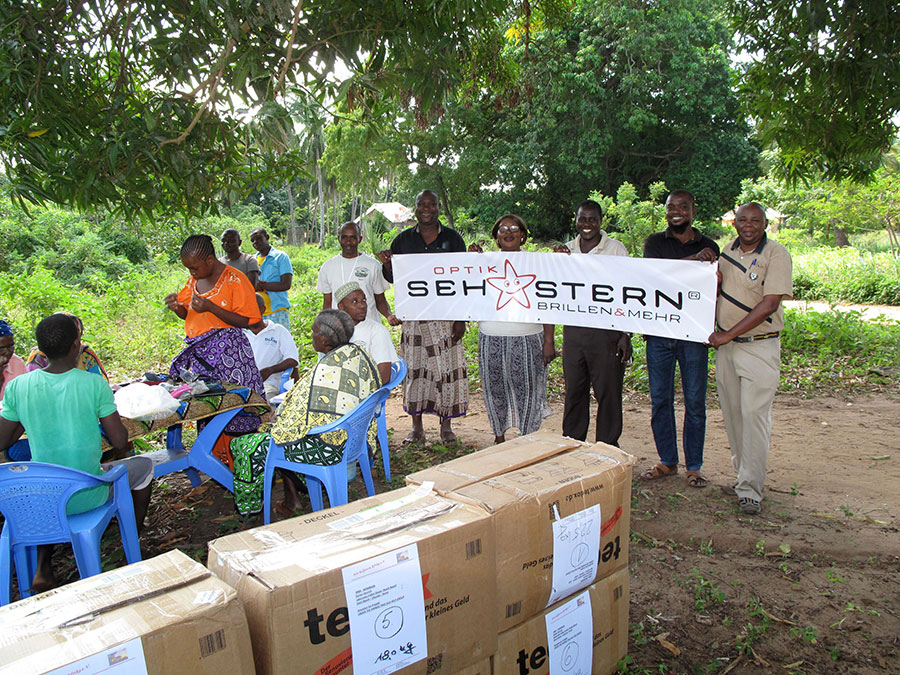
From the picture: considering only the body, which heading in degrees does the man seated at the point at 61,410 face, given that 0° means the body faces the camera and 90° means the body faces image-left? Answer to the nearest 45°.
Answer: approximately 180°

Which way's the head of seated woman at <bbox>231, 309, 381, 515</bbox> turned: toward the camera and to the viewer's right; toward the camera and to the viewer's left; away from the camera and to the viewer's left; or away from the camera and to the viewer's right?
away from the camera and to the viewer's left

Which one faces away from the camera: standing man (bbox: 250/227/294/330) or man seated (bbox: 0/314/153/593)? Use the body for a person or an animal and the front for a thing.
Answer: the man seated

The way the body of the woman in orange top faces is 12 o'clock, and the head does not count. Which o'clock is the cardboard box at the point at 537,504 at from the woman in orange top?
The cardboard box is roughly at 10 o'clock from the woman in orange top.

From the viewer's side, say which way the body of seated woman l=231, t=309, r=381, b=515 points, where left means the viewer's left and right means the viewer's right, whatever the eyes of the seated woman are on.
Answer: facing to the left of the viewer

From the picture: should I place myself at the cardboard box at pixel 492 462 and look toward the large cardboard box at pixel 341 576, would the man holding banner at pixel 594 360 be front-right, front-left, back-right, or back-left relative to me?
back-right

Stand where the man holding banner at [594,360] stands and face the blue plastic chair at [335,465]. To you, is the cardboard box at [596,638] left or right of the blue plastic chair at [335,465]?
left

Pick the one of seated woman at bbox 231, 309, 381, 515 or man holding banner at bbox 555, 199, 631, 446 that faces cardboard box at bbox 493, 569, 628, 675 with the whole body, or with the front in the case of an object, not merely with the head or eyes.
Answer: the man holding banner

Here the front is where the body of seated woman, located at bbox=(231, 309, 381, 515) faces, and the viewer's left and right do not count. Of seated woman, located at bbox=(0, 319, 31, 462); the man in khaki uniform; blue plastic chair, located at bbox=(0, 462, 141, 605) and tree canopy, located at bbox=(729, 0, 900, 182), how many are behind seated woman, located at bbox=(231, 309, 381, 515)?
2
